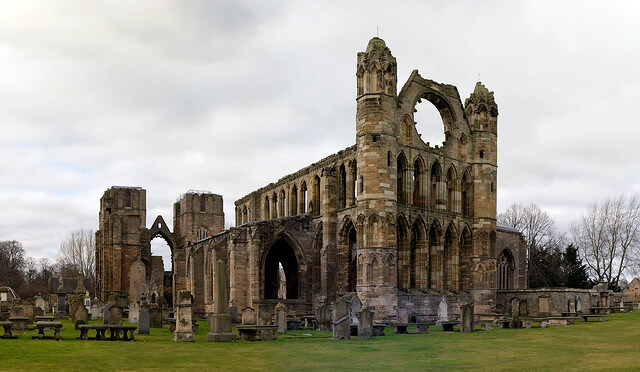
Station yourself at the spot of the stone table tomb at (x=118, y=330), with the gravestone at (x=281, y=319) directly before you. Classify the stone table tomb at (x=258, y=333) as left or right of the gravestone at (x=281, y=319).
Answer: right

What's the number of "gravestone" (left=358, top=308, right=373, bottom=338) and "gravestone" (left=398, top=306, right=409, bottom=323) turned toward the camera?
2

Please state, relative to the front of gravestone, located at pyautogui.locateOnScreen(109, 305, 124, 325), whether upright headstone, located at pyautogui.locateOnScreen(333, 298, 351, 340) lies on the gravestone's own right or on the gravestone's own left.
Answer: on the gravestone's own left

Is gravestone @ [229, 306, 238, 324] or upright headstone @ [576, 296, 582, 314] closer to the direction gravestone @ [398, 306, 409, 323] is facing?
the gravestone

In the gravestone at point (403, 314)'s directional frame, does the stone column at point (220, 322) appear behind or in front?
in front

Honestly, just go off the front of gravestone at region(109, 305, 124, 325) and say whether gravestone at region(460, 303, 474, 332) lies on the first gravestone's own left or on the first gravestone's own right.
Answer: on the first gravestone's own left
